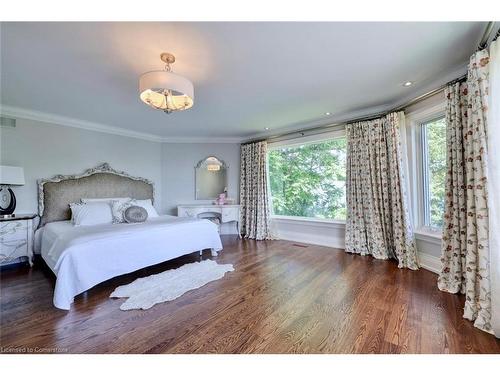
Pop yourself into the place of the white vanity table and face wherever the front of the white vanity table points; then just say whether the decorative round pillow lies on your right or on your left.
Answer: on your right

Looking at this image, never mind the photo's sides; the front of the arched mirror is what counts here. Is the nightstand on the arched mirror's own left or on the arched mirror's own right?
on the arched mirror's own right

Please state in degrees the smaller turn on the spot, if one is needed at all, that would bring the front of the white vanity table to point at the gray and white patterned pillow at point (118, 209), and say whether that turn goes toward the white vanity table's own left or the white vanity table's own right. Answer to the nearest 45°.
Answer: approximately 45° to the white vanity table's own right

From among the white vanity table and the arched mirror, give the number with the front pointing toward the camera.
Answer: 2

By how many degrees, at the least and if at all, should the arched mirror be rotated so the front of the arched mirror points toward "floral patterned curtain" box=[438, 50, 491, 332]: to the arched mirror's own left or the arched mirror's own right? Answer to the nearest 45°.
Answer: approximately 45° to the arched mirror's own left

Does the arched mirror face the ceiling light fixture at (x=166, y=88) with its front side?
yes

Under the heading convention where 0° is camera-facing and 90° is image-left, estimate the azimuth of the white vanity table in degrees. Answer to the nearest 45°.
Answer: approximately 0°

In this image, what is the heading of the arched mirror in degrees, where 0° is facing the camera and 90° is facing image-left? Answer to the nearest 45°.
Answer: approximately 0°
